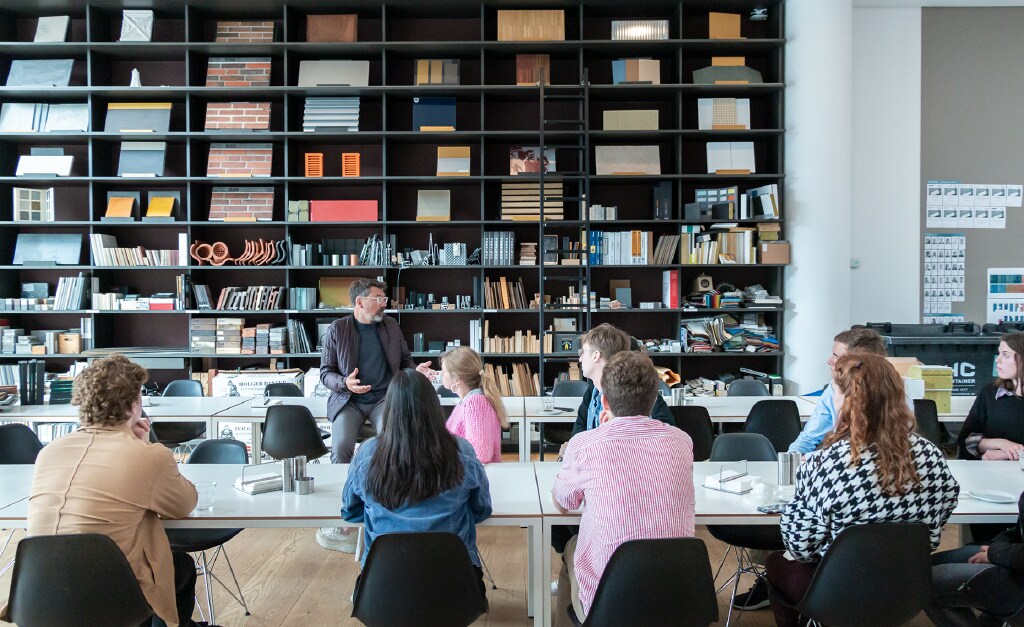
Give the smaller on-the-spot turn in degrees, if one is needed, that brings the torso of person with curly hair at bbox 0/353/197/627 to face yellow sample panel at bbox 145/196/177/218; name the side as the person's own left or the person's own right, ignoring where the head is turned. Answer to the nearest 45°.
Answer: approximately 45° to the person's own left

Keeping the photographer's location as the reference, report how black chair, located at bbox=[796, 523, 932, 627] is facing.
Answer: facing away from the viewer and to the left of the viewer

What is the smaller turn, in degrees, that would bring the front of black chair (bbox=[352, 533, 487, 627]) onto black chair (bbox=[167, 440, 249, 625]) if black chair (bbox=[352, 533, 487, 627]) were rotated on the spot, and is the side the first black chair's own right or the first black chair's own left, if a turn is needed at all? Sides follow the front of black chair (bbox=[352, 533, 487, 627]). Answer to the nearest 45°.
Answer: approximately 45° to the first black chair's own left

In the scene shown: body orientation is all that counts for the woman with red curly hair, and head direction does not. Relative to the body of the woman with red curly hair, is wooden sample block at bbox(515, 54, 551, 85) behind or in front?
in front

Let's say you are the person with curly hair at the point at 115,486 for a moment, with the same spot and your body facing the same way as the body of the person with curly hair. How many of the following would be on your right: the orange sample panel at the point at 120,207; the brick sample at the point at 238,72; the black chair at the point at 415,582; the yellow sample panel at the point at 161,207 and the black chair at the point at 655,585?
2

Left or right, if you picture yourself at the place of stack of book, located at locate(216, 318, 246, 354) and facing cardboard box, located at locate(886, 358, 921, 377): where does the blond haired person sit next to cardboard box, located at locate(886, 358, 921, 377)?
right

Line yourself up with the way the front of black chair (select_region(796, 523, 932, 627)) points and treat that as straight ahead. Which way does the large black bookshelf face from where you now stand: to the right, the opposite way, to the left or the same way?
the opposite way

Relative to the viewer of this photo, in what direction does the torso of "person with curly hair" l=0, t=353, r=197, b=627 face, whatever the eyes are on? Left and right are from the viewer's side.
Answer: facing away from the viewer and to the right of the viewer

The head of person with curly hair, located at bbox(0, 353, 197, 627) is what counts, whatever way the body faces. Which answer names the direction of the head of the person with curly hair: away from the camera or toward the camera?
away from the camera

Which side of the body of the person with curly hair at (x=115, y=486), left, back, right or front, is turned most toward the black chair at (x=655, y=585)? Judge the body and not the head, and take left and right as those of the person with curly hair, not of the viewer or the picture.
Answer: right

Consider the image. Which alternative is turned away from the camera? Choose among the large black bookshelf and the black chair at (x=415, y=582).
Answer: the black chair

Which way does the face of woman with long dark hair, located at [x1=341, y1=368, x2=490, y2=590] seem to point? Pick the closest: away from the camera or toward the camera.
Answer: away from the camera
